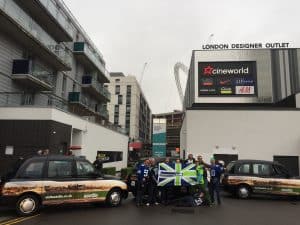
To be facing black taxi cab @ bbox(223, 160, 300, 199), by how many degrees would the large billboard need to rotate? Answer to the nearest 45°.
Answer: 0° — it already faces it

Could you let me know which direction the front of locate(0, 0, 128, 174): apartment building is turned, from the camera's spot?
facing the viewer and to the right of the viewer

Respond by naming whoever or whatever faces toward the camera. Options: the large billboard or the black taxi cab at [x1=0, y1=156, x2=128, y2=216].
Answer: the large billboard

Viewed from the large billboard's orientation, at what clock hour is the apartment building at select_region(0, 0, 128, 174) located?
The apartment building is roughly at 2 o'clock from the large billboard.

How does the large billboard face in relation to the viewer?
toward the camera

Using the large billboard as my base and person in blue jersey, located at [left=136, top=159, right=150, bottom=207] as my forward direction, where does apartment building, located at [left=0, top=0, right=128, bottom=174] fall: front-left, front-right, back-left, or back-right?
front-right

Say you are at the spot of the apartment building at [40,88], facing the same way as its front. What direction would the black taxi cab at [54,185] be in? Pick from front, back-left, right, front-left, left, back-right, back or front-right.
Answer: front-right

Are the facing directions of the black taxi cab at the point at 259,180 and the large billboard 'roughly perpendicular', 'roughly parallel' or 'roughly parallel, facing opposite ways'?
roughly perpendicular
